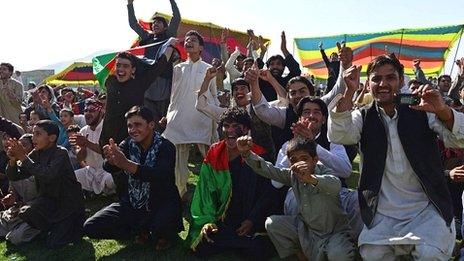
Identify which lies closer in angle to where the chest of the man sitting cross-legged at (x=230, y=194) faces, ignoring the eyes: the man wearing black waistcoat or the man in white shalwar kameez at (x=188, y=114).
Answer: the man wearing black waistcoat

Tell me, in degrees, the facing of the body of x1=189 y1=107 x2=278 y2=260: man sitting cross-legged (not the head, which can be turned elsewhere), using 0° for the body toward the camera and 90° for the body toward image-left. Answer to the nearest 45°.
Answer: approximately 0°

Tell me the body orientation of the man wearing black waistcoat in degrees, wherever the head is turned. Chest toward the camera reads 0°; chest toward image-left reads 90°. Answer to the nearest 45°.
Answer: approximately 0°

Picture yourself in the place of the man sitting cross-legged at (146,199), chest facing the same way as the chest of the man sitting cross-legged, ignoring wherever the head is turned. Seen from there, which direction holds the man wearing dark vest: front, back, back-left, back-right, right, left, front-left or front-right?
back-left

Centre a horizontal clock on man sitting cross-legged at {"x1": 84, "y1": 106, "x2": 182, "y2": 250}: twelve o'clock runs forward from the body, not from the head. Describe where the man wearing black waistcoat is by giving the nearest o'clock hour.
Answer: The man wearing black waistcoat is roughly at 9 o'clock from the man sitting cross-legged.
